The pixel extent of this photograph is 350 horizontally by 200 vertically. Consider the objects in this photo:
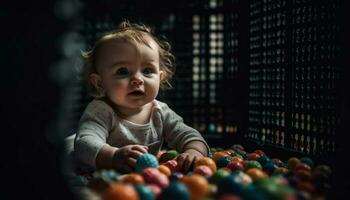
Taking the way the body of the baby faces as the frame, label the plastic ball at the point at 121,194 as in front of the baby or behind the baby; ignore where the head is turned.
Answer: in front

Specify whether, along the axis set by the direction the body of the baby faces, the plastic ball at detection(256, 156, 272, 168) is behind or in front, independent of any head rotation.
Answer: in front

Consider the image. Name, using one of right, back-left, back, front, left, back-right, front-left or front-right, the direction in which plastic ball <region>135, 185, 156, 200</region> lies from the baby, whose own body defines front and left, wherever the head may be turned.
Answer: front-right
